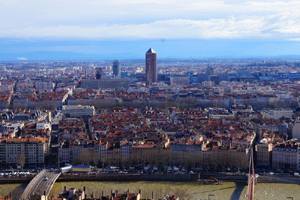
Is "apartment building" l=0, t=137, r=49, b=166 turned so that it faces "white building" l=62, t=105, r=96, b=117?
no

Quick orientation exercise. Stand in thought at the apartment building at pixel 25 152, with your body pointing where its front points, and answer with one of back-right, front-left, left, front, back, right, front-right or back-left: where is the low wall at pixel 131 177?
front-left

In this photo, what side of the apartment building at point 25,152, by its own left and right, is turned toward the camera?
front

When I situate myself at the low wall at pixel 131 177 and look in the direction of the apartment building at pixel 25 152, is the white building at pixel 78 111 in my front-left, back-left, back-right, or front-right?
front-right

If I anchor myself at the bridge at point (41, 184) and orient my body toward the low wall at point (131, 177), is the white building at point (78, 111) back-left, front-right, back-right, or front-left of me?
front-left

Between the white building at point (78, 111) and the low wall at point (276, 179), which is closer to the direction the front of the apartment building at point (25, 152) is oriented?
the low wall

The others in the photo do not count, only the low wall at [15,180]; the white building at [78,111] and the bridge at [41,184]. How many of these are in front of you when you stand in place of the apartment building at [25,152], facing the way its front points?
2

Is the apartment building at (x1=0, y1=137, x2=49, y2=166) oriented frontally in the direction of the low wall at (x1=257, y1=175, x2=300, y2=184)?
no

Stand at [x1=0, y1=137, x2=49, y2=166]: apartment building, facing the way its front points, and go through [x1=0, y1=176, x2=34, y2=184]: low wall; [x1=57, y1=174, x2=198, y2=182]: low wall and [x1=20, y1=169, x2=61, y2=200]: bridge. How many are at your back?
0

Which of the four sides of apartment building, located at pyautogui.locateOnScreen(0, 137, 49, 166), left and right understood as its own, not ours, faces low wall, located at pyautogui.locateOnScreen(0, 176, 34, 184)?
front

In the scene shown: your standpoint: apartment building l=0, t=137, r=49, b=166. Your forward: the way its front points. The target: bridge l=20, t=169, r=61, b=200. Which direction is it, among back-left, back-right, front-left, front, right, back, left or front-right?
front

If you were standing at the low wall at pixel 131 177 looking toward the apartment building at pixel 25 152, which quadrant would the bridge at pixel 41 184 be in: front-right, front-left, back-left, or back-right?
front-left
